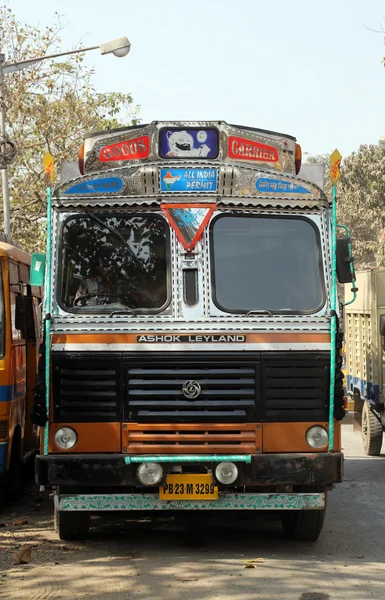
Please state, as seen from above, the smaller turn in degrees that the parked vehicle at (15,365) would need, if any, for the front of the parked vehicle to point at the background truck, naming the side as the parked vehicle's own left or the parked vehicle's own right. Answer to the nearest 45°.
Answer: approximately 135° to the parked vehicle's own left

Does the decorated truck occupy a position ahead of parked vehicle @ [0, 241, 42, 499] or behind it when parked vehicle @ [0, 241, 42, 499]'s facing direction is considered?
ahead

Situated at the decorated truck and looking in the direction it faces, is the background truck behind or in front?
behind

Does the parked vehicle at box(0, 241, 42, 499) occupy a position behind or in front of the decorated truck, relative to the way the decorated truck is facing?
behind

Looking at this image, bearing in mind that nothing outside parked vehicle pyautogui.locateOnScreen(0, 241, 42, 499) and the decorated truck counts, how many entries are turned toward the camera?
2
